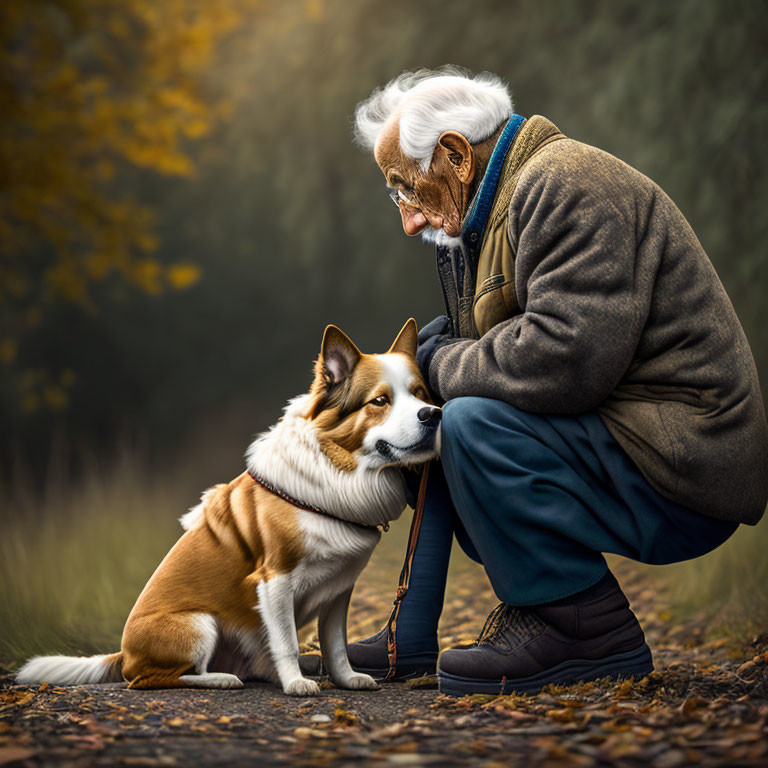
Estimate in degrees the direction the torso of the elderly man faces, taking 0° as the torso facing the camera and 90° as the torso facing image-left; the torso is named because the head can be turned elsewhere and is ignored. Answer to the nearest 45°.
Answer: approximately 90°

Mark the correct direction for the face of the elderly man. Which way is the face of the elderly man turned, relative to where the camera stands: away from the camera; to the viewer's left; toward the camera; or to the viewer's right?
to the viewer's left

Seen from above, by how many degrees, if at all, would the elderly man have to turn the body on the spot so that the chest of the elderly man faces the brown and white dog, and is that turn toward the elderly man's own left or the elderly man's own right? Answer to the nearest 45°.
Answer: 0° — they already face it
